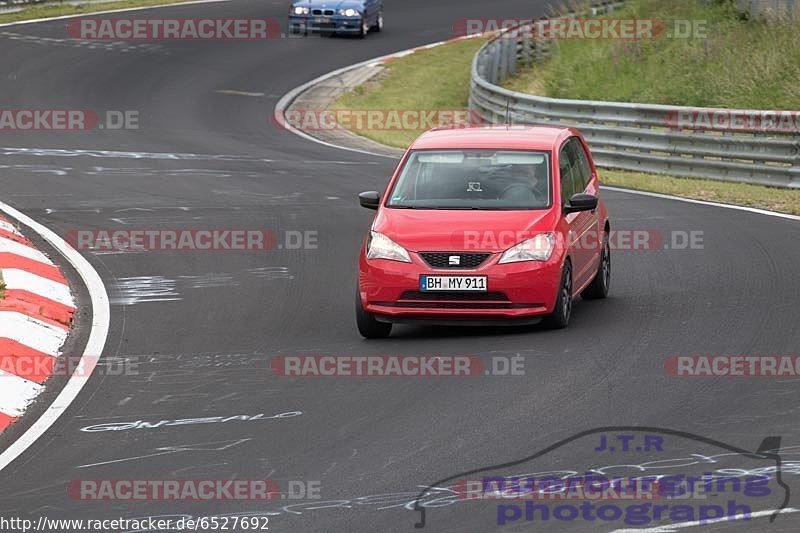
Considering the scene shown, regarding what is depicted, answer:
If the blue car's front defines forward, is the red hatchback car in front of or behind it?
in front

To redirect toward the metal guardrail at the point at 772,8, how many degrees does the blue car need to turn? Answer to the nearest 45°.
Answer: approximately 45° to its left

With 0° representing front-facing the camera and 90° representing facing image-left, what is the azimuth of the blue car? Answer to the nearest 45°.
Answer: approximately 0°
